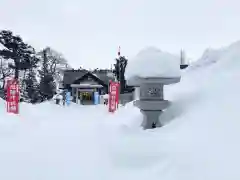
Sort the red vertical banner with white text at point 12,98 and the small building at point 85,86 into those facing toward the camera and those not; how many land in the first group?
2

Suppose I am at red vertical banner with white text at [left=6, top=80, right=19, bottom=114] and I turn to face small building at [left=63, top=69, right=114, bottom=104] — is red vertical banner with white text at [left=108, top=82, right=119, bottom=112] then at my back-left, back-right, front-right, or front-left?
front-right

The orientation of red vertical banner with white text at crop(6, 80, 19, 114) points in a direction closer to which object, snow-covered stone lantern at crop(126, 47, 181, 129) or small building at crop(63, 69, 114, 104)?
the snow-covered stone lantern

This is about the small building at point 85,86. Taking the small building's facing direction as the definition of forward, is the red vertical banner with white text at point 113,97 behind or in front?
in front

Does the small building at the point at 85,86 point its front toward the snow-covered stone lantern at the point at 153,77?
yes

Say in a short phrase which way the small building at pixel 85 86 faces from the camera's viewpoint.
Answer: facing the viewer

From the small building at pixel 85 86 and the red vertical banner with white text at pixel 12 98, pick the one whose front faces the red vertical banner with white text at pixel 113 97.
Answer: the small building

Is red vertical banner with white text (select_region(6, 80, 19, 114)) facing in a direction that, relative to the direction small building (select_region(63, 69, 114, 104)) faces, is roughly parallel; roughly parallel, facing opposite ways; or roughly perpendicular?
roughly parallel
